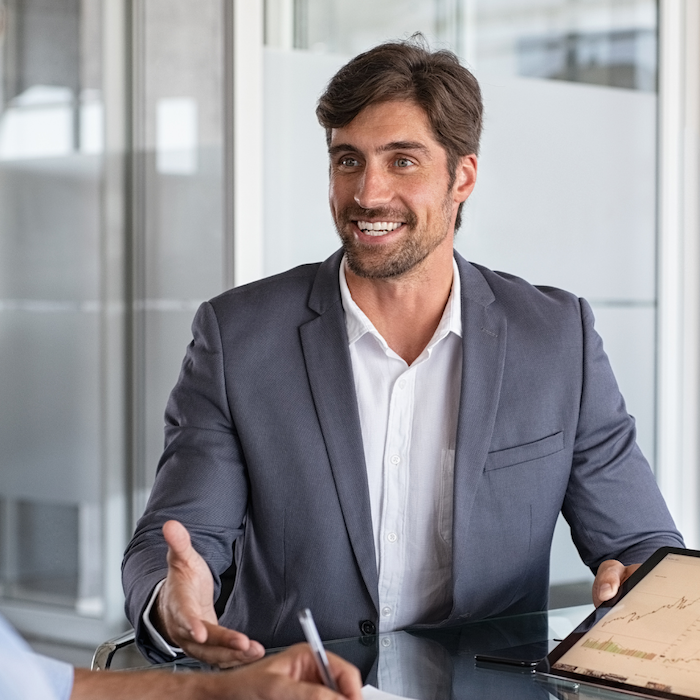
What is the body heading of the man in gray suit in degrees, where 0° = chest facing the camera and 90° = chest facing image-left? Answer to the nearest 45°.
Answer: approximately 0°
